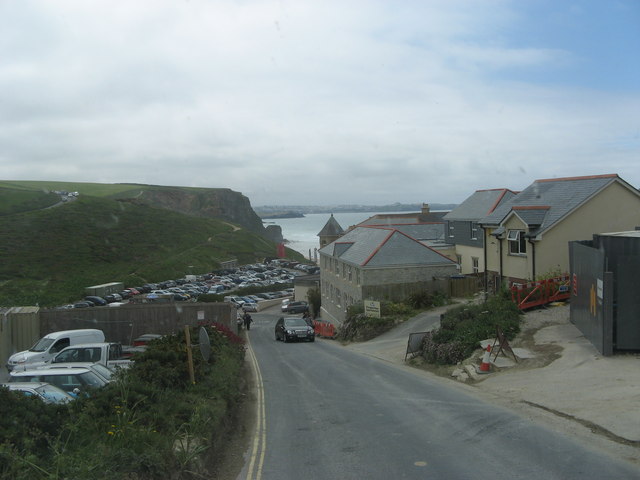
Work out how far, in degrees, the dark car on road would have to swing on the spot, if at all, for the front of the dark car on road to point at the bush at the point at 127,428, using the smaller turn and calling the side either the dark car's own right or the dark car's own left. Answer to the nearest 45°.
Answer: approximately 45° to the dark car's own right

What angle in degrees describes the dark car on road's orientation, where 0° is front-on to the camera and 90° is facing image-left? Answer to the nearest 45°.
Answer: approximately 315°

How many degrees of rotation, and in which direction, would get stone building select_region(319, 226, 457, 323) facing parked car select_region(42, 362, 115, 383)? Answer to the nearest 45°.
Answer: approximately 45° to its left

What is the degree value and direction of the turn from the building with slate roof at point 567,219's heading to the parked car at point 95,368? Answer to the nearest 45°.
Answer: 0° — it already faces it

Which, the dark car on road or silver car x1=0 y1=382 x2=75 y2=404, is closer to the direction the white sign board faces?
the silver car

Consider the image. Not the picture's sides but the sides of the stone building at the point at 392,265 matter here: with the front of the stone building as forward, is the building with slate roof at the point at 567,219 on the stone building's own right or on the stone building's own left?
on the stone building's own left

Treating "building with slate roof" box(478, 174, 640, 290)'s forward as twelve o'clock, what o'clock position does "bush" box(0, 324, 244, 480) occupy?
The bush is roughly at 11 o'clock from the building with slate roof.

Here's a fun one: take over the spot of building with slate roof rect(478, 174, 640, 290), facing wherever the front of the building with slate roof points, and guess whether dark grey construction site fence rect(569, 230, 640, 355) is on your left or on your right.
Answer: on your left

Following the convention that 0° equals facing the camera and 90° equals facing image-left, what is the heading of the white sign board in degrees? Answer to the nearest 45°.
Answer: approximately 0°

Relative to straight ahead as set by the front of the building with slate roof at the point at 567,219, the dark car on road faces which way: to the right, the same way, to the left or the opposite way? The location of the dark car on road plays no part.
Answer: to the left
